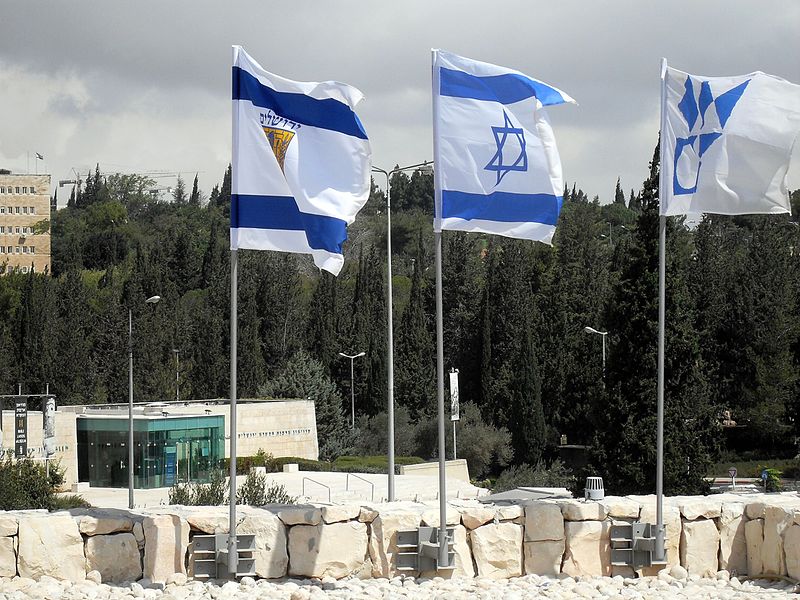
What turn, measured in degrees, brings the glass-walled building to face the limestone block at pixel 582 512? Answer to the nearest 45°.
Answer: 0° — it already faces it

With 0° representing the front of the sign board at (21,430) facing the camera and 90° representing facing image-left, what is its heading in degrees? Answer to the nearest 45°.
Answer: approximately 0°

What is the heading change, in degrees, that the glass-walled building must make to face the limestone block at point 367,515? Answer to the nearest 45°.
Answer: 0° — it already faces it

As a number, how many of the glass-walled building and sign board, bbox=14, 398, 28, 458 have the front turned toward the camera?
2

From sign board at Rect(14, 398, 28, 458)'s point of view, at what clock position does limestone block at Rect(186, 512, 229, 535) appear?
The limestone block is roughly at 12 o'clock from the sign board.
